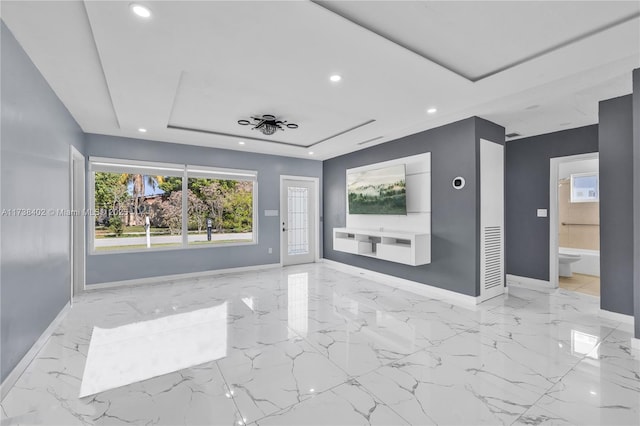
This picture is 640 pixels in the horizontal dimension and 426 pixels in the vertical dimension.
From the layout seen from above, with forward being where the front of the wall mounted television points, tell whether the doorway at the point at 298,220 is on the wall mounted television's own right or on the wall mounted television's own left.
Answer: on the wall mounted television's own right

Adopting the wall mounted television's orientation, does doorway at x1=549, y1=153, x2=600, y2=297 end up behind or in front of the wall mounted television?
behind

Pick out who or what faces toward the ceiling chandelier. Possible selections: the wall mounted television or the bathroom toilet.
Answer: the wall mounted television

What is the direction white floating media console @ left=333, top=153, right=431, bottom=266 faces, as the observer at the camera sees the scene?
facing the viewer and to the left of the viewer

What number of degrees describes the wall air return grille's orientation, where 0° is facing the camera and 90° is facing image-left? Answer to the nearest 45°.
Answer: approximately 315°

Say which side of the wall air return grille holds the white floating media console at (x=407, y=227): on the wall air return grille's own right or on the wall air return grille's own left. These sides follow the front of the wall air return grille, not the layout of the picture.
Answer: on the wall air return grille's own right

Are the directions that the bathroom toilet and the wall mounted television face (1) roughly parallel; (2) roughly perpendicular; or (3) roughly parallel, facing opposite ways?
roughly perpendicular

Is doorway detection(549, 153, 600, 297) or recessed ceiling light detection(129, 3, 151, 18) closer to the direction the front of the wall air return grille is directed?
the recessed ceiling light

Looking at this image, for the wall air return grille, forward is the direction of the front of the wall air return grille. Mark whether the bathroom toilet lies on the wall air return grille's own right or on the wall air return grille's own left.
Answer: on the wall air return grille's own left

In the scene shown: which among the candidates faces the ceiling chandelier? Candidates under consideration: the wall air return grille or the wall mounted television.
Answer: the wall mounted television

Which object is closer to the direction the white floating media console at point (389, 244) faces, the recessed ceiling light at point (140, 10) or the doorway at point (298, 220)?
the recessed ceiling light

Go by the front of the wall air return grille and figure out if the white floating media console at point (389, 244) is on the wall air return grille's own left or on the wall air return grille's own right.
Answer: on the wall air return grille's own right

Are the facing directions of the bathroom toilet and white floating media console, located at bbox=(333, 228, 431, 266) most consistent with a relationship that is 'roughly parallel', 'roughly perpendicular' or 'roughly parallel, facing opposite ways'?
roughly perpendicular
